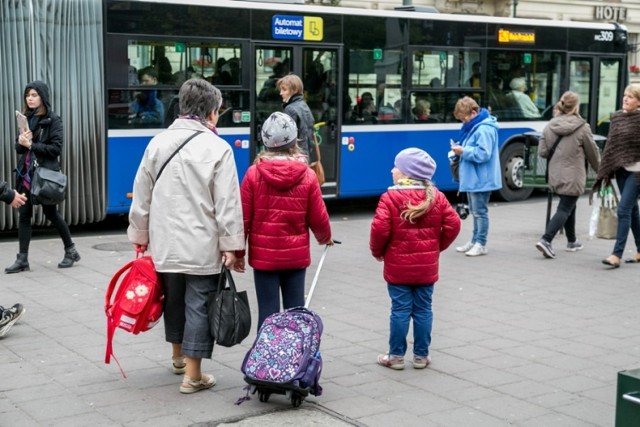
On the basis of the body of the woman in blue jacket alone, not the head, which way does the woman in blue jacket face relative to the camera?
to the viewer's left

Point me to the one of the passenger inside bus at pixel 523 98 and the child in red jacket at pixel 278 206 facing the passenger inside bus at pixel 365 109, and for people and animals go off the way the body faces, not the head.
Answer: the child in red jacket

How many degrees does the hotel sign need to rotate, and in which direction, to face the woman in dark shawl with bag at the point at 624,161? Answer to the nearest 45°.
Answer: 0° — it already faces them

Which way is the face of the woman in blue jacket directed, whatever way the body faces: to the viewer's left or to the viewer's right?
to the viewer's left

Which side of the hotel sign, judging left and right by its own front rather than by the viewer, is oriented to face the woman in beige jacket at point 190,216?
front

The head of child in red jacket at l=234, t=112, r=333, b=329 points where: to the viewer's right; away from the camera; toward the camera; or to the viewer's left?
away from the camera

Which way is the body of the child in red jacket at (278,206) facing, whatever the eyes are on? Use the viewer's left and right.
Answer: facing away from the viewer

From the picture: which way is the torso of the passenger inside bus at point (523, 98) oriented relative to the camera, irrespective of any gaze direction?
to the viewer's right

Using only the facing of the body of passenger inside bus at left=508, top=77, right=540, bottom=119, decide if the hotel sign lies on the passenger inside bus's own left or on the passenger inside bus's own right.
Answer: on the passenger inside bus's own left

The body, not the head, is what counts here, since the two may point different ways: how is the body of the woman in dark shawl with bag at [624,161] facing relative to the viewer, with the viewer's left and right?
facing the viewer and to the left of the viewer

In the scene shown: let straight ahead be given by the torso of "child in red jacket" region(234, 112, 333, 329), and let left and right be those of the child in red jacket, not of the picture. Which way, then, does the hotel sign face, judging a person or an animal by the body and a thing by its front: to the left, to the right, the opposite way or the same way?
the opposite way

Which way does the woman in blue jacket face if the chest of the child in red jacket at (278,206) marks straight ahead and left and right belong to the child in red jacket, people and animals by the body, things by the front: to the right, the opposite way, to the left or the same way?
to the left
